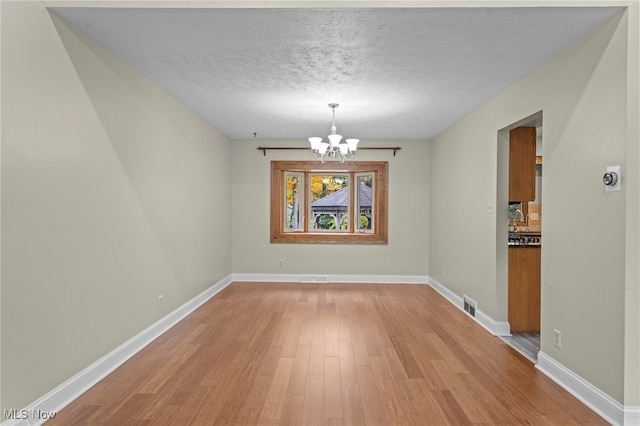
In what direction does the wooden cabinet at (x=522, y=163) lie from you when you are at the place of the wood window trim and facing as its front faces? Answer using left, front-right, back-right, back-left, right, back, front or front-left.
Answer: front-left

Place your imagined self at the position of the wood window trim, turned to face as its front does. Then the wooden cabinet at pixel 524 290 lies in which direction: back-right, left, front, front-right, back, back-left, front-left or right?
front-left

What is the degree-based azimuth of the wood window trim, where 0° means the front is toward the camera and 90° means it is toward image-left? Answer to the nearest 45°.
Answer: approximately 0°

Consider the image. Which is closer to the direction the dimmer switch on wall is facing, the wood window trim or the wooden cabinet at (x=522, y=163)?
the wood window trim

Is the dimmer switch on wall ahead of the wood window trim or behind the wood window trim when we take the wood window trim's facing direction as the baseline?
ahead

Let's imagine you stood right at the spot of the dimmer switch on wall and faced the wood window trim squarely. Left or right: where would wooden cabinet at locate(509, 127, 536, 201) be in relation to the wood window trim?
right

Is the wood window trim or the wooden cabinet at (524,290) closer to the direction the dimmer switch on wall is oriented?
the wood window trim

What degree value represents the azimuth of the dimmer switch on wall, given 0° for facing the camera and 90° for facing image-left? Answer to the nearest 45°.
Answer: approximately 45°
